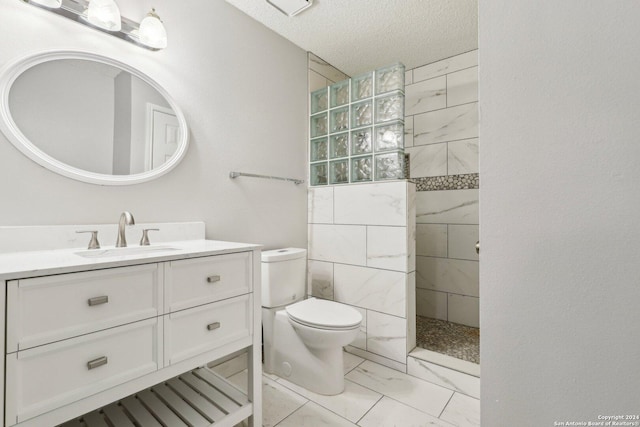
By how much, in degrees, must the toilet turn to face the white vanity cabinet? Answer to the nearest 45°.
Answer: approximately 90° to its right

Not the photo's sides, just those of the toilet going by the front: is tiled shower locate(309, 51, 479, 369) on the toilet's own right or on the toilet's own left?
on the toilet's own left

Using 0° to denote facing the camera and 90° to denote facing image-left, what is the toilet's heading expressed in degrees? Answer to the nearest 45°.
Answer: approximately 315°
